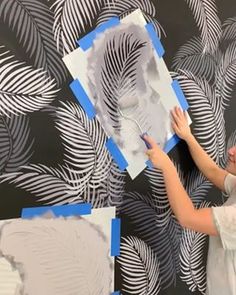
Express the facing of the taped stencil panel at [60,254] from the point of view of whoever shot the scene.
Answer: facing the viewer
